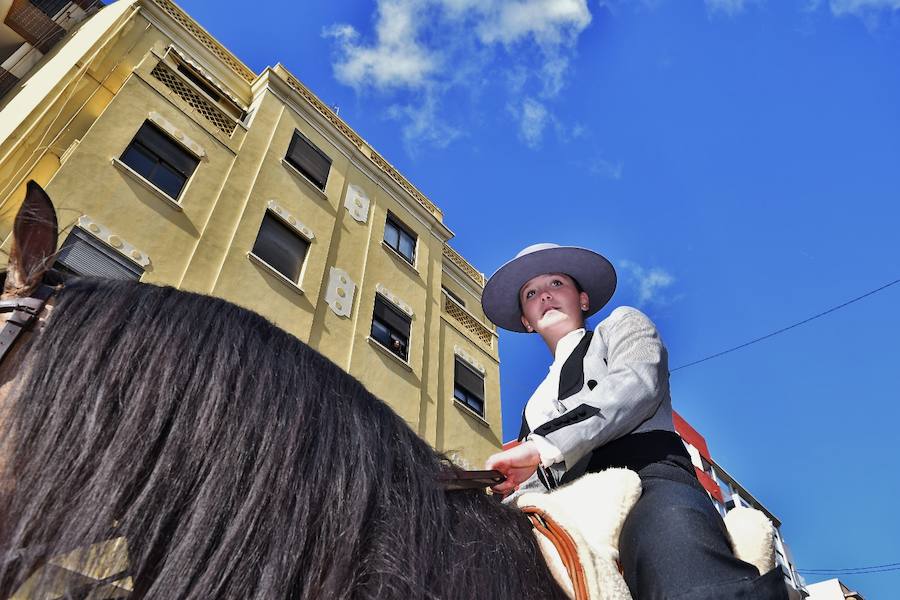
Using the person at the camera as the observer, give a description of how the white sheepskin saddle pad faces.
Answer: facing the viewer and to the left of the viewer

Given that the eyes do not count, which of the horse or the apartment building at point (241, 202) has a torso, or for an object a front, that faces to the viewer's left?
the horse

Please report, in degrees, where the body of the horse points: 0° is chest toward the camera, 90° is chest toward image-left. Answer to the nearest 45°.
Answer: approximately 90°

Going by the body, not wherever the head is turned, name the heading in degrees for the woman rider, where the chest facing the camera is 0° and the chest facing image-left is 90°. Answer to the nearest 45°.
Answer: approximately 45°

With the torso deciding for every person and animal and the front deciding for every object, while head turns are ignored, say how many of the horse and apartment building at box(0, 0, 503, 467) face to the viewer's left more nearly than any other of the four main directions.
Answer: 1
